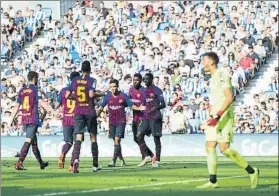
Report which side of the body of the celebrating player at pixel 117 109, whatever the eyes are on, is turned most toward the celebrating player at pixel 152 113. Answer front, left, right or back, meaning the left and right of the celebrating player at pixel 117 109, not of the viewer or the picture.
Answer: left

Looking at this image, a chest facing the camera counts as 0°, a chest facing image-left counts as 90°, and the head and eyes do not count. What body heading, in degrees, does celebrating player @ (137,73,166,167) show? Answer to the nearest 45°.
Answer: approximately 45°

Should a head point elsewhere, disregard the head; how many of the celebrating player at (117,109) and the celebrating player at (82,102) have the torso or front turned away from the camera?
1

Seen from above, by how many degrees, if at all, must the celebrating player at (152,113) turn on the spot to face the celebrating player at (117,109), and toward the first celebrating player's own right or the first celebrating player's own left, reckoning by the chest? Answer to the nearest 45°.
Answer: approximately 45° to the first celebrating player's own right

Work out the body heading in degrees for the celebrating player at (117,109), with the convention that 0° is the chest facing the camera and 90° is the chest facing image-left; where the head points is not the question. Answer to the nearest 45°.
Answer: approximately 0°

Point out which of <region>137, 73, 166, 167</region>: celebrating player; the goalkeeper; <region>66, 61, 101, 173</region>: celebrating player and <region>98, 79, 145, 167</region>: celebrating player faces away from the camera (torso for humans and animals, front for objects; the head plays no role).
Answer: <region>66, 61, 101, 173</region>: celebrating player

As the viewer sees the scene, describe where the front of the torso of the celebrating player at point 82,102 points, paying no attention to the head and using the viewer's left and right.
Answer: facing away from the viewer

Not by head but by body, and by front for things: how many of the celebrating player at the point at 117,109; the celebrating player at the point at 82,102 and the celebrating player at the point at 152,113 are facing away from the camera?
1

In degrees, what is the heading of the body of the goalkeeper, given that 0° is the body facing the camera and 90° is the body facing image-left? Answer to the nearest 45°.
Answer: approximately 90°

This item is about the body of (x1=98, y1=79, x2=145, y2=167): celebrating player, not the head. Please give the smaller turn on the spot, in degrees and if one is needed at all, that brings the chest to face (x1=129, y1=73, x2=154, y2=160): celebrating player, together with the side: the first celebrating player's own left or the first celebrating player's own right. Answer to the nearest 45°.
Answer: approximately 135° to the first celebrating player's own left

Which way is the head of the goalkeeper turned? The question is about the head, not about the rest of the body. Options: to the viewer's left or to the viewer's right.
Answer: to the viewer's left

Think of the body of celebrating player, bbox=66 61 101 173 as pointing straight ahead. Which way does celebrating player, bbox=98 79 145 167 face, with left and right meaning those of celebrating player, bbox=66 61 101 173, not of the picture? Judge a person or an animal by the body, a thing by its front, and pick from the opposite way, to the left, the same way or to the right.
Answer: the opposite way
